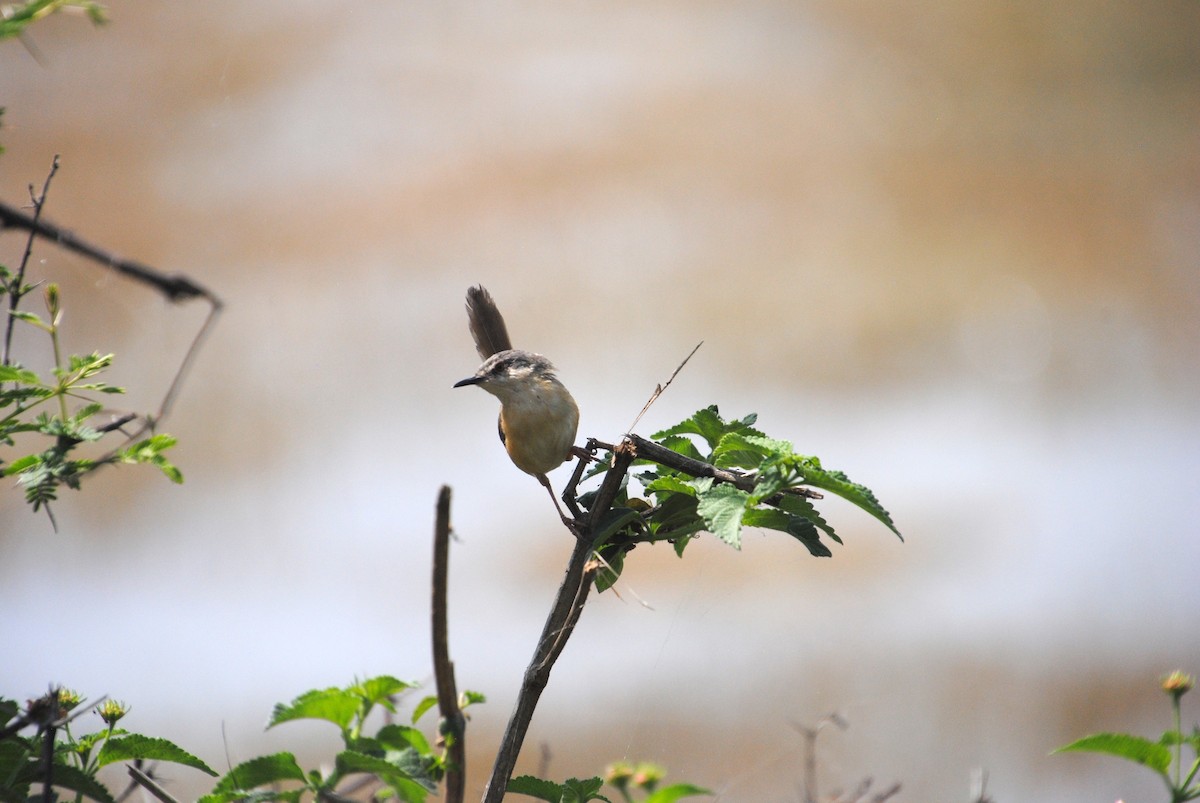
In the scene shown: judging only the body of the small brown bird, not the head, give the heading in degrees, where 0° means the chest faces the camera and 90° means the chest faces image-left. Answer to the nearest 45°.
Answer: approximately 0°

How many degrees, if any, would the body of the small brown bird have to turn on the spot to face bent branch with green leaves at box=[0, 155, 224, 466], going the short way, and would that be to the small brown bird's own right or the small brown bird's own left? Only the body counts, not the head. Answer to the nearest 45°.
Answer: approximately 45° to the small brown bird's own right

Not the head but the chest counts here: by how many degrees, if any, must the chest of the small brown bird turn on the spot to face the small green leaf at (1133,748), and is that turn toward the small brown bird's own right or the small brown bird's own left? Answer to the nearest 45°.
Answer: approximately 45° to the small brown bird's own left

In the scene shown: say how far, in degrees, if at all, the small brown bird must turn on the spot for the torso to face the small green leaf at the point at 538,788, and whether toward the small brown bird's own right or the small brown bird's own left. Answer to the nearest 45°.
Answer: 0° — it already faces it

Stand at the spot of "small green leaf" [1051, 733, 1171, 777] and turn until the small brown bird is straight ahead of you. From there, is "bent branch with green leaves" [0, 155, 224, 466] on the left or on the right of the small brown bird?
left
